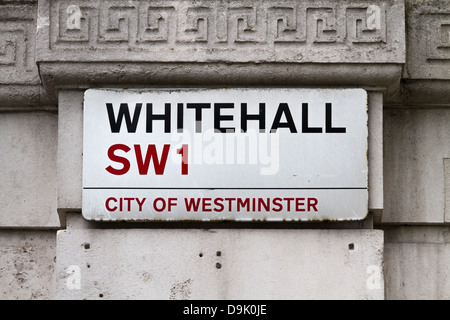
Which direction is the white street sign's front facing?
toward the camera

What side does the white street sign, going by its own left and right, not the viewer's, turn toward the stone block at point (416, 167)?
left

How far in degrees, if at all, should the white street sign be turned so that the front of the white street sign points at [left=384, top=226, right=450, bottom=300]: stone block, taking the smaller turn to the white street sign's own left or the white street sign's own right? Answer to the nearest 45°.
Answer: approximately 90° to the white street sign's own left

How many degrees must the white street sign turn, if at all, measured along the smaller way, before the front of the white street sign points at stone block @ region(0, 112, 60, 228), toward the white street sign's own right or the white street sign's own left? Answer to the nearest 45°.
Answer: approximately 90° to the white street sign's own right
